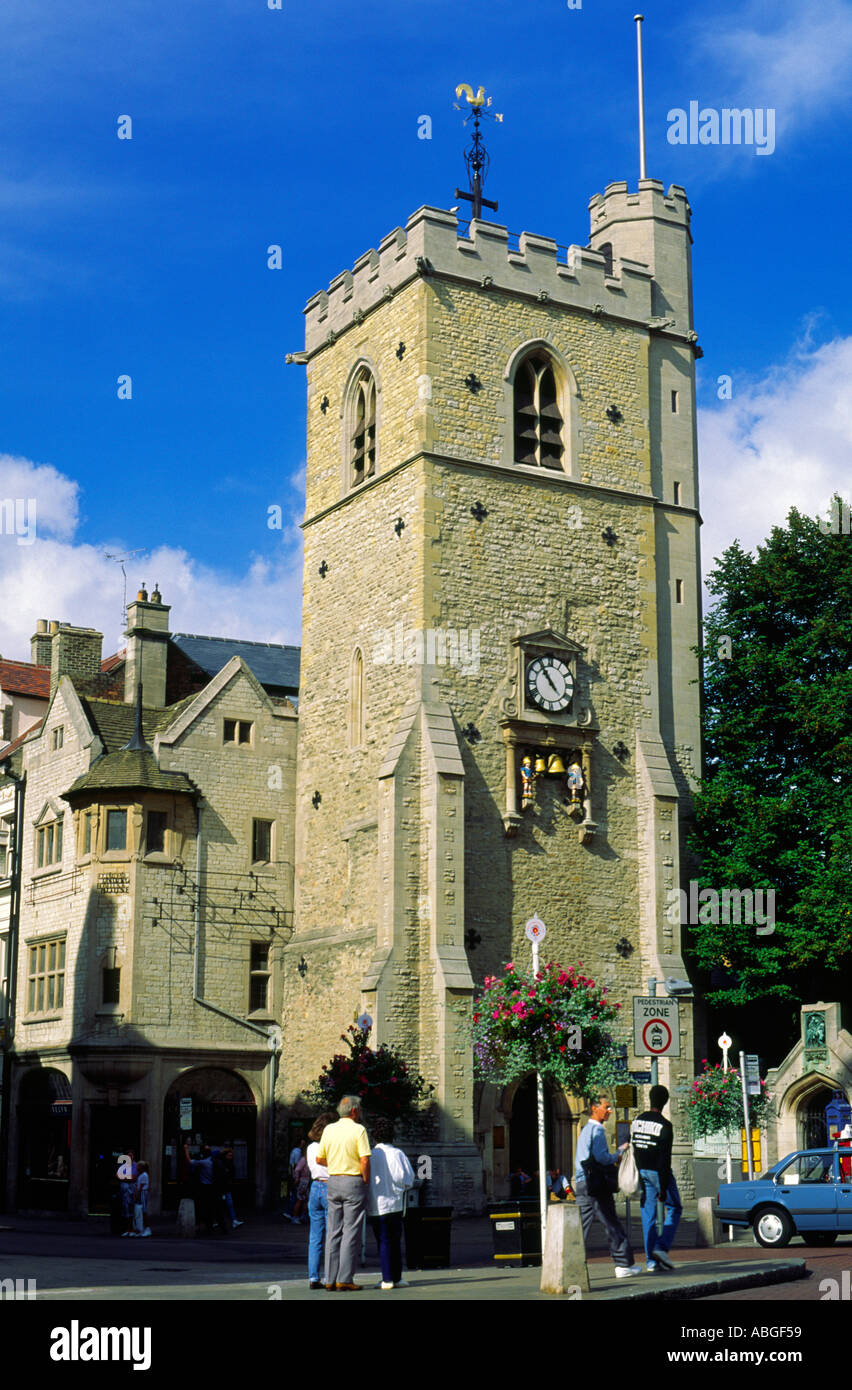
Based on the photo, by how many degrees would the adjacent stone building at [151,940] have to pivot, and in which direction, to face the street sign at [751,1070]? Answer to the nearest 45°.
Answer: approximately 45° to its left

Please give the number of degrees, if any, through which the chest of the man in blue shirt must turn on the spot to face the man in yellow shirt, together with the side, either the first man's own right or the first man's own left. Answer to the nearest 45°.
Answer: approximately 135° to the first man's own right

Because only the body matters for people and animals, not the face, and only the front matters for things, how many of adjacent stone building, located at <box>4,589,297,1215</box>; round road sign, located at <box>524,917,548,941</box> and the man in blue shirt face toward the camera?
2

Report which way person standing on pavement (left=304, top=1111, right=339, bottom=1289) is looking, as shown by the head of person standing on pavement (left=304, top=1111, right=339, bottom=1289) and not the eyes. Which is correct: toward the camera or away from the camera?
away from the camera

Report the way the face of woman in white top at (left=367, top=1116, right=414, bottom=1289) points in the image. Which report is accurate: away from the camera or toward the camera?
away from the camera

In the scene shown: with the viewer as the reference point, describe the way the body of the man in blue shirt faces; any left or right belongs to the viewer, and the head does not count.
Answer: facing to the right of the viewer

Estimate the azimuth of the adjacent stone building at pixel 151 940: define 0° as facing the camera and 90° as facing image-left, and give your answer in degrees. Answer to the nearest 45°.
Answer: approximately 0°

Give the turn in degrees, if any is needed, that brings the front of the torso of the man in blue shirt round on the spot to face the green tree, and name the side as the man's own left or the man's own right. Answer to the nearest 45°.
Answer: approximately 90° to the man's own left
